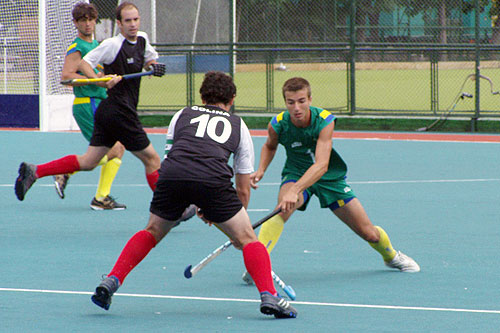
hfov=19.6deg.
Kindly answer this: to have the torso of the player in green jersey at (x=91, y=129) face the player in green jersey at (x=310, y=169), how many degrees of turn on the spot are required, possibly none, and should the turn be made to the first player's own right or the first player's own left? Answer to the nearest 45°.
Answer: approximately 45° to the first player's own right

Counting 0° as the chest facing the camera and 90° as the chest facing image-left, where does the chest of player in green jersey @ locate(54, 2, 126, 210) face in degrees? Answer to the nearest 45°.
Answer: approximately 315°
